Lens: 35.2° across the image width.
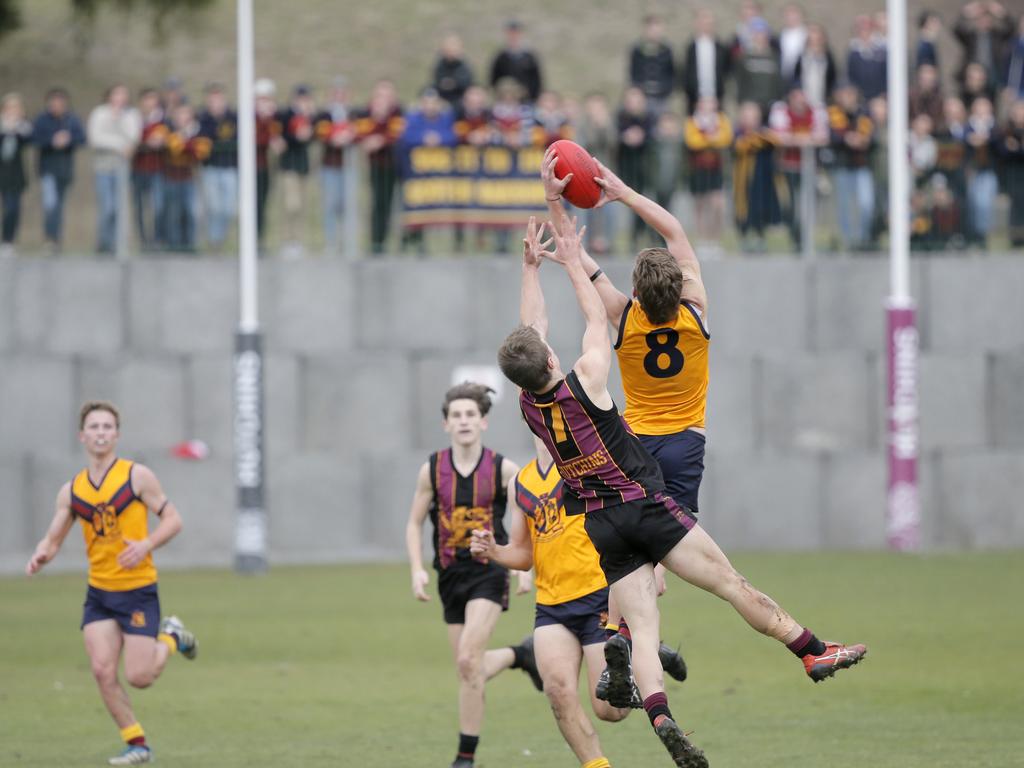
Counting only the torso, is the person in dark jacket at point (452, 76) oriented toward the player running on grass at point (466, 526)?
yes

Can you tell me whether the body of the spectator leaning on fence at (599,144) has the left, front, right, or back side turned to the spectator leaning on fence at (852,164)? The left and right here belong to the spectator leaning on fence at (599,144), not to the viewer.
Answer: left

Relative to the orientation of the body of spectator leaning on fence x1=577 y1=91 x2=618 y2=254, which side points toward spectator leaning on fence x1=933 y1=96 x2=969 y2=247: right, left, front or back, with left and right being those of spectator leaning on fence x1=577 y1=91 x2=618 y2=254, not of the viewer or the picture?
left

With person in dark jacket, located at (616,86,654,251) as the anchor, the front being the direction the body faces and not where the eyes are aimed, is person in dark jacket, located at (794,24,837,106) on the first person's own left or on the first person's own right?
on the first person's own left

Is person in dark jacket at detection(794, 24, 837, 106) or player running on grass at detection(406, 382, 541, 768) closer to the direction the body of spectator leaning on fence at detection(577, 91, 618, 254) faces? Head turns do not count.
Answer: the player running on grass

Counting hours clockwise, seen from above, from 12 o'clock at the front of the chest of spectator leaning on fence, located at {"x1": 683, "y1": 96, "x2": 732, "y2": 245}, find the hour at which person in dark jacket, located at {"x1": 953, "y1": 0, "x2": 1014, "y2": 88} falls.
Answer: The person in dark jacket is roughly at 8 o'clock from the spectator leaning on fence.

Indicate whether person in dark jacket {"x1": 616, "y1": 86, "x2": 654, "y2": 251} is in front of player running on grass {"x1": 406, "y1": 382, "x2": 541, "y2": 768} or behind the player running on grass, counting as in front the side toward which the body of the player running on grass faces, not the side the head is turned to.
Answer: behind

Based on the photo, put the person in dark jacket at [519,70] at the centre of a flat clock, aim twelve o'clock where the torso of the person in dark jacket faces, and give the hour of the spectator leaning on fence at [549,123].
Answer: The spectator leaning on fence is roughly at 11 o'clock from the person in dark jacket.
